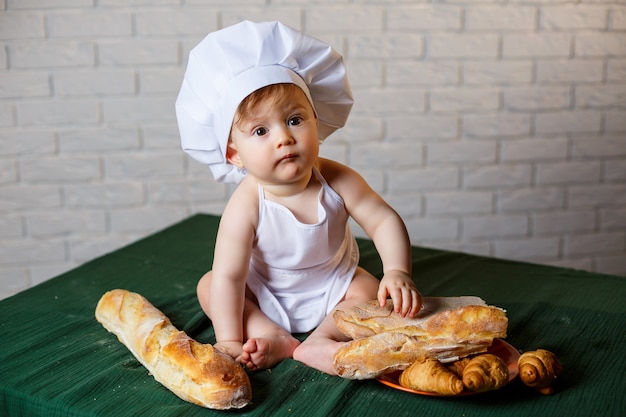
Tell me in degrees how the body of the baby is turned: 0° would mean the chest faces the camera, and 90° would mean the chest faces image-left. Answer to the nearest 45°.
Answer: approximately 0°
